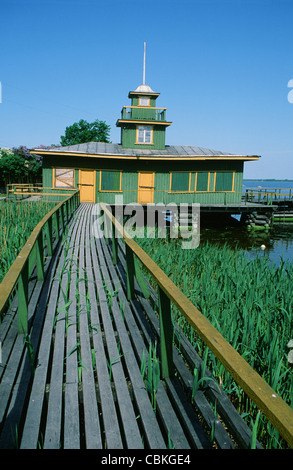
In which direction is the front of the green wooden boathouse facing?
toward the camera

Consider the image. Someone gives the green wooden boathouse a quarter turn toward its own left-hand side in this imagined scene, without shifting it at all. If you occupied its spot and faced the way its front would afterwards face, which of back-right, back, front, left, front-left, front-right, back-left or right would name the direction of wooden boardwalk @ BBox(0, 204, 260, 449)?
right

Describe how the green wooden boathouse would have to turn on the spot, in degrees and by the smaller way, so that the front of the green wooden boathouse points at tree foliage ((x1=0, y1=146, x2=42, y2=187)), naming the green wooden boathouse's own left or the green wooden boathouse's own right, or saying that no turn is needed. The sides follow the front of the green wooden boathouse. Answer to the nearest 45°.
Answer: approximately 135° to the green wooden boathouse's own right
